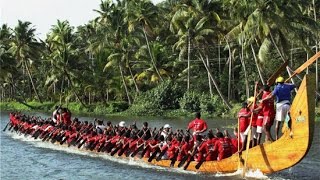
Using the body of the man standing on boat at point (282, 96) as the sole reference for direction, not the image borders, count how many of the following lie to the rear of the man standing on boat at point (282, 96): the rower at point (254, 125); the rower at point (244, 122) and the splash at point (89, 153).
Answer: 0

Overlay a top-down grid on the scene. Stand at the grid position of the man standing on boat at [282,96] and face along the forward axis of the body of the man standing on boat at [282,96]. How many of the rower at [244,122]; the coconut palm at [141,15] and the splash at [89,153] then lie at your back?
0

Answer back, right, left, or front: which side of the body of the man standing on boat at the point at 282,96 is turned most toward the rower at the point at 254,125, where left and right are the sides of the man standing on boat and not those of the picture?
front

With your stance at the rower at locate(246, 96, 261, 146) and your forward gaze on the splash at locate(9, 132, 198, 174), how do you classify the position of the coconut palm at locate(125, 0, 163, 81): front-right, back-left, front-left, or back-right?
front-right

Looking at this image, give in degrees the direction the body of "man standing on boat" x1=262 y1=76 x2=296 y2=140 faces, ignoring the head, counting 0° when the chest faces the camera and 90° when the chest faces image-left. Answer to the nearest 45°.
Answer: approximately 135°

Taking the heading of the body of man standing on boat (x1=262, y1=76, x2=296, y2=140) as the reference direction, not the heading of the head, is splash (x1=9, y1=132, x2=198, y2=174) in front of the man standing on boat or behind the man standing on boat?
in front

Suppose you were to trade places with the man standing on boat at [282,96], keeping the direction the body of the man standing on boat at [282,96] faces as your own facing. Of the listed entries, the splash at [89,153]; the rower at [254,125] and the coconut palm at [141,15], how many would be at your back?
0

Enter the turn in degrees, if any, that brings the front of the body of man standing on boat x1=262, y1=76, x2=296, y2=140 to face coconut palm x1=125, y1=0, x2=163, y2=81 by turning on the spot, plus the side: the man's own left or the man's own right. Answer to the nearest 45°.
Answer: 0° — they already face it
